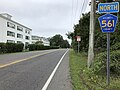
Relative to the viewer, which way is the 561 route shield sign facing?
toward the camera

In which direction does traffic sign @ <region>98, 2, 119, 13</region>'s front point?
toward the camera

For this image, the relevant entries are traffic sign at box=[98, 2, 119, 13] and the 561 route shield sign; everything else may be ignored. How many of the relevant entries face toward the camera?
2
